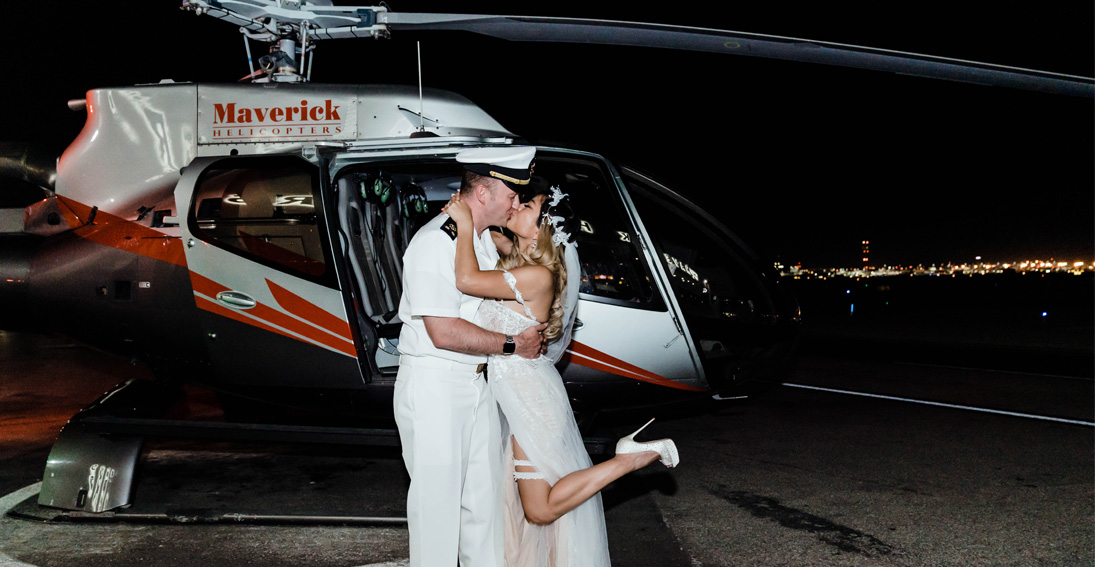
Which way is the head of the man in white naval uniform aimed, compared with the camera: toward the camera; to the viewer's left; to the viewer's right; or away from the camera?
to the viewer's right

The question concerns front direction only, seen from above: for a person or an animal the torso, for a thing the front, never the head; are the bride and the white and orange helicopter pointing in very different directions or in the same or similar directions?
very different directions

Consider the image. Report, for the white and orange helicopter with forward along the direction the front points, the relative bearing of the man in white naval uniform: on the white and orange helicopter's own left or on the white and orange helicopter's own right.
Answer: on the white and orange helicopter's own right

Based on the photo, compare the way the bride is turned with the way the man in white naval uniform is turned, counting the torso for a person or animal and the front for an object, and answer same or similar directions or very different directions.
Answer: very different directions

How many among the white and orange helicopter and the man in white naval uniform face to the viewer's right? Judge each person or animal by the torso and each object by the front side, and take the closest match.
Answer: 2

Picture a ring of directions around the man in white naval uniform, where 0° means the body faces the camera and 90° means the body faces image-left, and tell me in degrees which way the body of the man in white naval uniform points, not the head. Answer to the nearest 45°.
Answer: approximately 270°

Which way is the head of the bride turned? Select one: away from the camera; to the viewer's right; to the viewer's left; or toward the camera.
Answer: to the viewer's left

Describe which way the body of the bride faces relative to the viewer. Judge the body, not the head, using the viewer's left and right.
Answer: facing to the left of the viewer

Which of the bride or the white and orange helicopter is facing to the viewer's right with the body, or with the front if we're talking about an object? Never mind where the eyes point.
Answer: the white and orange helicopter

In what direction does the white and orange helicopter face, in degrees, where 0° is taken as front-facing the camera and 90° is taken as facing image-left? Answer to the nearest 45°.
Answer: approximately 270°

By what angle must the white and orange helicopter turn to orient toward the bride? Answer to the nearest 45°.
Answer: approximately 45° to its right

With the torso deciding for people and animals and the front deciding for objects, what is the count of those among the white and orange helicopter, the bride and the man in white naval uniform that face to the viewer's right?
2
